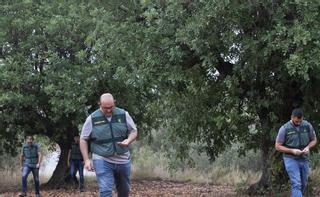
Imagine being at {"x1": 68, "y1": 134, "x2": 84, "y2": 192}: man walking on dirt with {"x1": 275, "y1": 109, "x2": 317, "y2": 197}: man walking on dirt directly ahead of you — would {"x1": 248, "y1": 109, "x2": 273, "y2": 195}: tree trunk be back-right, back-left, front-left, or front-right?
front-left

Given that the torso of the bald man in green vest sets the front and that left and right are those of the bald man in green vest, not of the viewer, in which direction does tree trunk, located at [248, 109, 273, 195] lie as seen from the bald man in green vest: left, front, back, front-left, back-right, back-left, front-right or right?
back-left

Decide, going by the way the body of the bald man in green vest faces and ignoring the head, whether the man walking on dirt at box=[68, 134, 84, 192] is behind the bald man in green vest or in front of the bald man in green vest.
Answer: behind

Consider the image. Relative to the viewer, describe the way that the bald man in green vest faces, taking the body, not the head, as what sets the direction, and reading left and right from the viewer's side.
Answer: facing the viewer

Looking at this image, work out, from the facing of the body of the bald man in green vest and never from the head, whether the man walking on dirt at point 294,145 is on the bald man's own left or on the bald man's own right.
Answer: on the bald man's own left

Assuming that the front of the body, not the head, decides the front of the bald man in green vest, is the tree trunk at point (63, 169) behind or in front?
behind

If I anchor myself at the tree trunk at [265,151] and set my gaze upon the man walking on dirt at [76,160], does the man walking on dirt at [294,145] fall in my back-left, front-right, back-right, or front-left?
back-left
